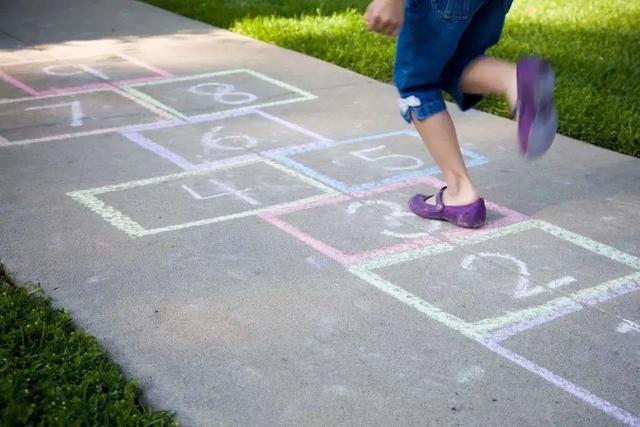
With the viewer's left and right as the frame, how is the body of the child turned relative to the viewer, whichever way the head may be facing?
facing away from the viewer and to the left of the viewer
